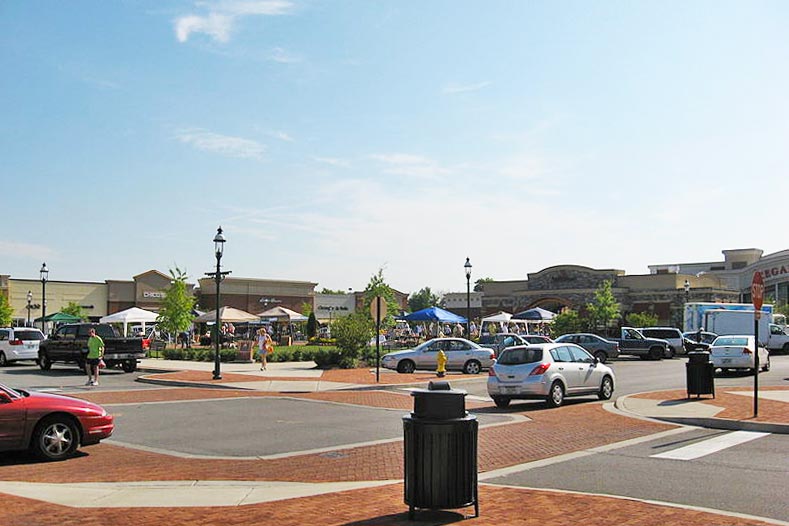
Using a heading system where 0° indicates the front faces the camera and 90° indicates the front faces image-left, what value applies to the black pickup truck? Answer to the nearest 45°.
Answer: approximately 135°

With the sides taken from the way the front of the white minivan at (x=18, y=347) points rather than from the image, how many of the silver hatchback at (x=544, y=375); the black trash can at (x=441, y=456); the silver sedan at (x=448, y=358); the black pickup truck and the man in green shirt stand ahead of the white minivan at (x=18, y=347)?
0

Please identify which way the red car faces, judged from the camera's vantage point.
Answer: facing to the right of the viewer

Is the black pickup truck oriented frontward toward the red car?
no

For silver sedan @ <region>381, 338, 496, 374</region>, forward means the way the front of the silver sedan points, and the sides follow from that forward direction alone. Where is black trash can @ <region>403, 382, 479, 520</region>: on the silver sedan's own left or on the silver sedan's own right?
on the silver sedan's own left

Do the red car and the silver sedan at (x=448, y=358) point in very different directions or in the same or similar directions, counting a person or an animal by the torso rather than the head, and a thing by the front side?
very different directions

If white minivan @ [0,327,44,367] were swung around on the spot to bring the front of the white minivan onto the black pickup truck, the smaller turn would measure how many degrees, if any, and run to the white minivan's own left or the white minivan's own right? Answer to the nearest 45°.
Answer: approximately 180°

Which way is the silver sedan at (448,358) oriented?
to the viewer's left

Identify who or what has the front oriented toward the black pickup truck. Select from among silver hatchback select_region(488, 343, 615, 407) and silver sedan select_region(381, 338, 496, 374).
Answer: silver sedan select_region(381, 338, 496, 374)

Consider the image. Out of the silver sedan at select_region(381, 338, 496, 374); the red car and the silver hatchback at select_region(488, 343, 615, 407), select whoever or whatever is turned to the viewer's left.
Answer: the silver sedan at select_region(381, 338, 496, 374)

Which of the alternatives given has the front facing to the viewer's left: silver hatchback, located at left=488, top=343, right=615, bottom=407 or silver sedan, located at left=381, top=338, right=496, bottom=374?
silver sedan, located at left=381, top=338, right=496, bottom=374

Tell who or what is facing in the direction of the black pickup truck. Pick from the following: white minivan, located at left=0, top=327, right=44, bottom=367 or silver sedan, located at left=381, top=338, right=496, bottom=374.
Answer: the silver sedan

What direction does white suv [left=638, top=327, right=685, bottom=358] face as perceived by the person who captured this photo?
facing to the left of the viewer

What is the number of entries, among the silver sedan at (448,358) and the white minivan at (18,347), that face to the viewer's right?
0

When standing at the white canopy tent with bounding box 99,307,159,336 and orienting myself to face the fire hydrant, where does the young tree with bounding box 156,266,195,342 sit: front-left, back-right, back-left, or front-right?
front-left

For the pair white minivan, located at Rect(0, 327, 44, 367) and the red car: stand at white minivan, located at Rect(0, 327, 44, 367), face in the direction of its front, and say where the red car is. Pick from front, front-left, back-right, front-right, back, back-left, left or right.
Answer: back-left

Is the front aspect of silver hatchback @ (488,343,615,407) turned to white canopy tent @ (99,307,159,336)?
no
